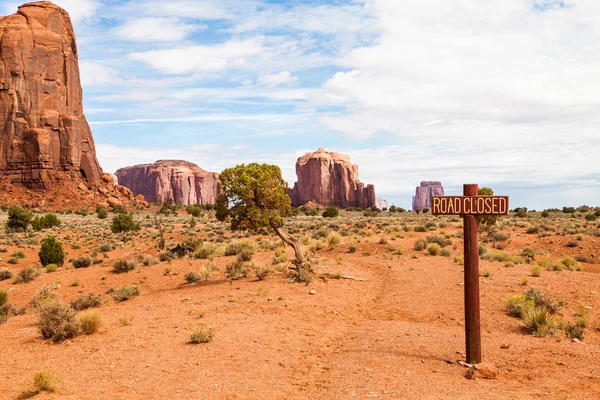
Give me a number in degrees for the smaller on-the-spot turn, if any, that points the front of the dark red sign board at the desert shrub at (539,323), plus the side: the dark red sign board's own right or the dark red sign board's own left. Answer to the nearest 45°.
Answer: approximately 135° to the dark red sign board's own left

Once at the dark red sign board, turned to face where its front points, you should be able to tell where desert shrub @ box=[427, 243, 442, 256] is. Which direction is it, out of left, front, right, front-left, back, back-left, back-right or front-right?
back

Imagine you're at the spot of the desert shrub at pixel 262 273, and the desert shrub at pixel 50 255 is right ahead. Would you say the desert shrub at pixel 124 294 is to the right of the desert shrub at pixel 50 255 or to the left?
left

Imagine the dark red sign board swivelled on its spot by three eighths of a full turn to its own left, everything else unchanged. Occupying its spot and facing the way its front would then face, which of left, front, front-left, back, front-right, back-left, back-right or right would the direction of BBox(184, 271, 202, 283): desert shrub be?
left

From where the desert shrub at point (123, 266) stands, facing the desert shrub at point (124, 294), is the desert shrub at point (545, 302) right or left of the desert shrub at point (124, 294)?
left

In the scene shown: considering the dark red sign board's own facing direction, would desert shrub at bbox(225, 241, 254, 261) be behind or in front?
behind

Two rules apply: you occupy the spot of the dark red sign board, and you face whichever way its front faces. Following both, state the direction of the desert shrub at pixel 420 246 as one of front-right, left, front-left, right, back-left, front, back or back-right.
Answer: back

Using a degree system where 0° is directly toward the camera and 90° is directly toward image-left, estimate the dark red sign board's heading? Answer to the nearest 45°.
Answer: approximately 0°

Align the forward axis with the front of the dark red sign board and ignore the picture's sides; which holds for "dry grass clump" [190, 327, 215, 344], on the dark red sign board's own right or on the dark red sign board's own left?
on the dark red sign board's own right

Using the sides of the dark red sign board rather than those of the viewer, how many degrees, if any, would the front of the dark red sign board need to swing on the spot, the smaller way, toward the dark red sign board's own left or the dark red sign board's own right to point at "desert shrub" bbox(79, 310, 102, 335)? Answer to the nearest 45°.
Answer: approximately 90° to the dark red sign board's own right

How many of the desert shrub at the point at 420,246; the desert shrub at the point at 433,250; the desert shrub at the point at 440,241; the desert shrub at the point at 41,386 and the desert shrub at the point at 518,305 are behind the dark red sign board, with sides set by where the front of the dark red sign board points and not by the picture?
4
